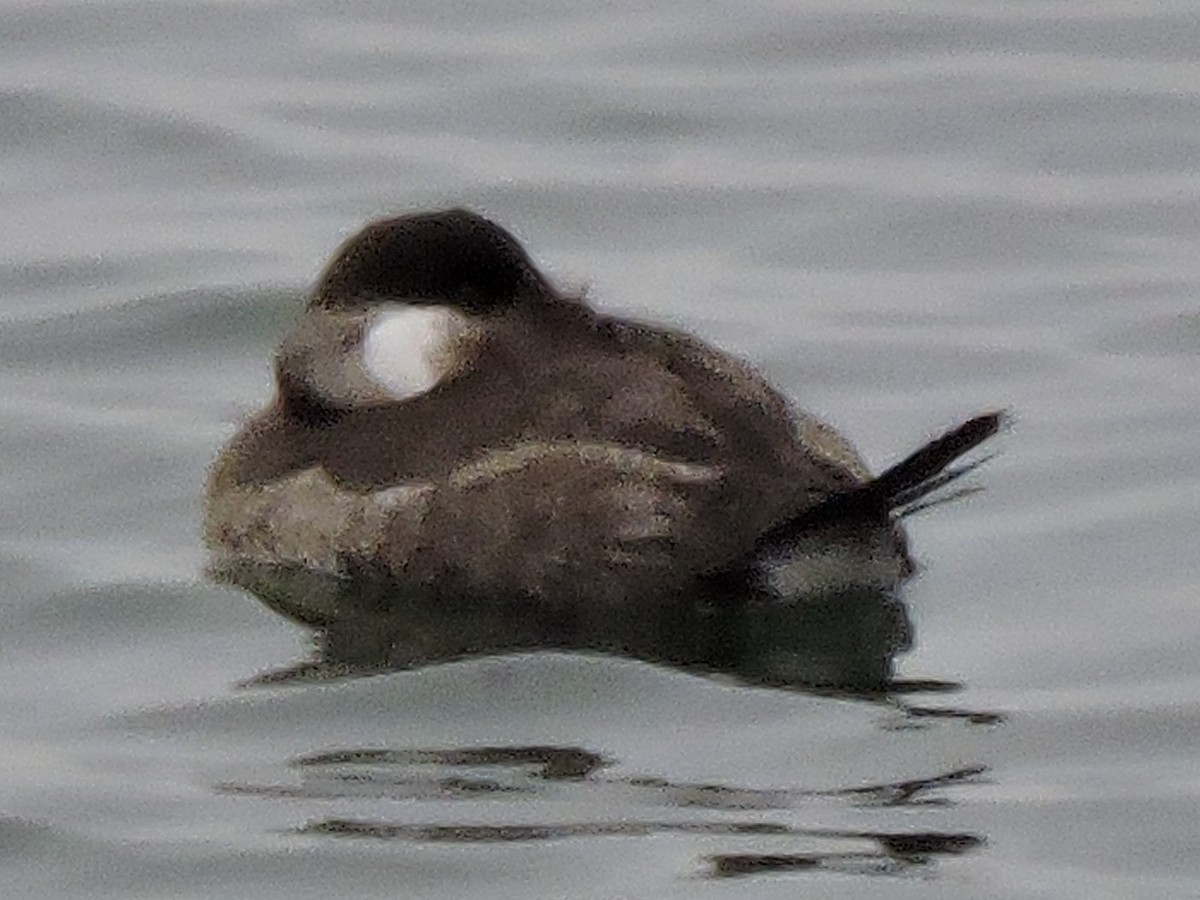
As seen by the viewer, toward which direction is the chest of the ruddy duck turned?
to the viewer's left
